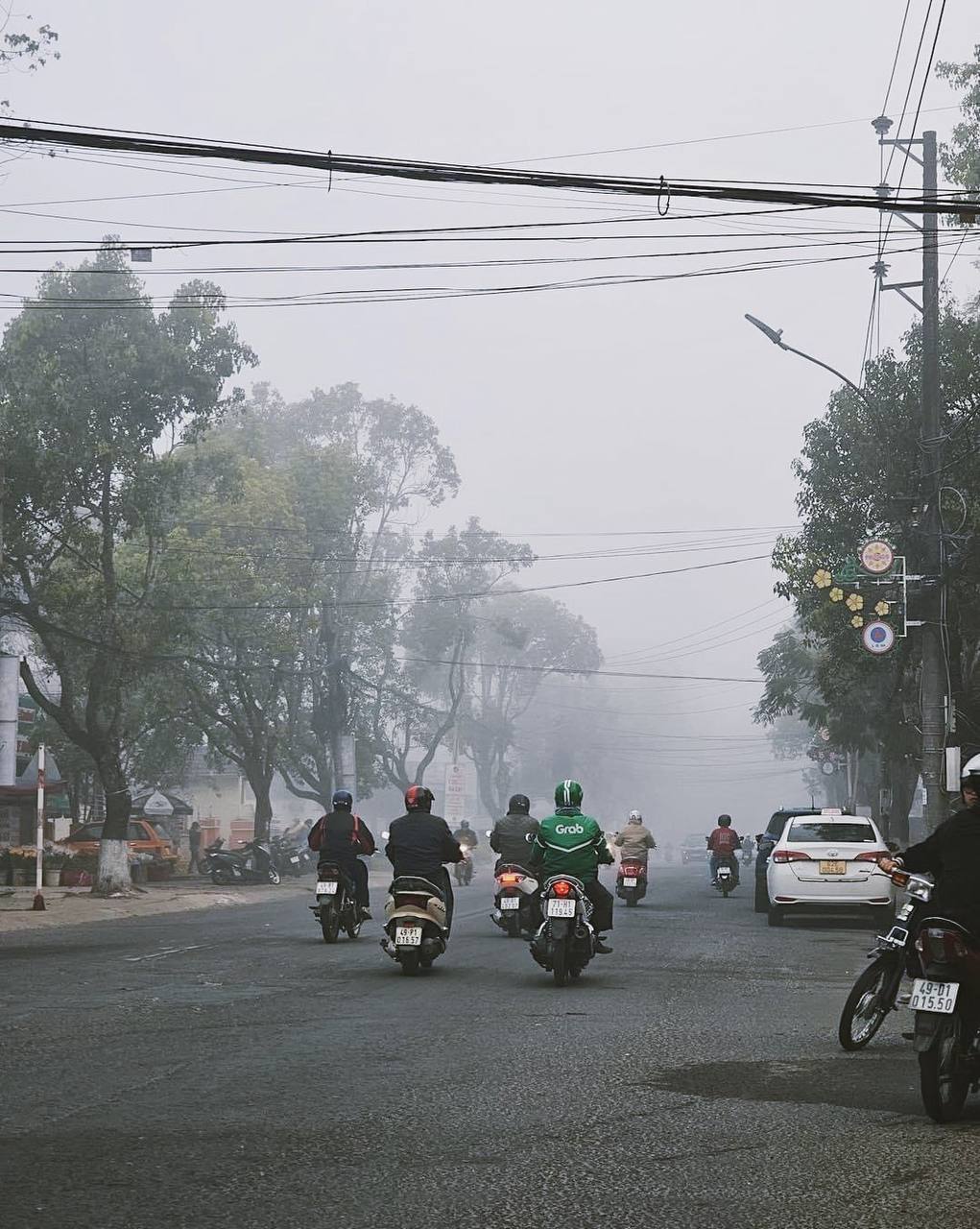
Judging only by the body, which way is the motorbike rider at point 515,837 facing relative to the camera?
away from the camera

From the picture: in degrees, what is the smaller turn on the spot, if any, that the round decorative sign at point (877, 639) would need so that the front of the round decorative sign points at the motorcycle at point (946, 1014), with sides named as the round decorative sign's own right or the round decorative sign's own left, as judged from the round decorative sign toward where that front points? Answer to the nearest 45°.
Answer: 0° — it already faces it

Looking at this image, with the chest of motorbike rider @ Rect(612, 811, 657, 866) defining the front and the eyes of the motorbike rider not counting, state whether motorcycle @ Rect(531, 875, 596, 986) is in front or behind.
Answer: behind

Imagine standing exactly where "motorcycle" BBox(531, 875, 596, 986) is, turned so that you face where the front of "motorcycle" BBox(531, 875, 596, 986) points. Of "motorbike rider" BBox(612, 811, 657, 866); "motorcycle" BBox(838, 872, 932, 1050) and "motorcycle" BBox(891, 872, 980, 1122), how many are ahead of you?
1

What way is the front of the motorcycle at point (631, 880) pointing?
away from the camera

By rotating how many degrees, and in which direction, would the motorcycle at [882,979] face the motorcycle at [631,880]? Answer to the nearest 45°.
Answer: approximately 135° to its right

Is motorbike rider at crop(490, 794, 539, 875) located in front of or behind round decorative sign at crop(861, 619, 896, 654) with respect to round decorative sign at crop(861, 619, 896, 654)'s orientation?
in front

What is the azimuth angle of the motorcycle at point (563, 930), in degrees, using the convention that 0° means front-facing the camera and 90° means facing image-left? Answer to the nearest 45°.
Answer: approximately 180°

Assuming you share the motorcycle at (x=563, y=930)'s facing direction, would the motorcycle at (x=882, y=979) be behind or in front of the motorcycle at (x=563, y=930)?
behind

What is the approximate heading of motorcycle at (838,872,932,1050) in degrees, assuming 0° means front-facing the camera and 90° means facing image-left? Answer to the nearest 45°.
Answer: approximately 45°

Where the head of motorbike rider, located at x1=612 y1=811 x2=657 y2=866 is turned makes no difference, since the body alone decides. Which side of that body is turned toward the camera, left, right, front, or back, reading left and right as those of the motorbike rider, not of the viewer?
back

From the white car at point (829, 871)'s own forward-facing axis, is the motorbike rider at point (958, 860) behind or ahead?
behind

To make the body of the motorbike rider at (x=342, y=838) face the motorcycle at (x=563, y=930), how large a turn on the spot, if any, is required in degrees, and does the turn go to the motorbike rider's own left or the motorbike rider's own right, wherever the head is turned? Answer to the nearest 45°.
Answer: approximately 180°

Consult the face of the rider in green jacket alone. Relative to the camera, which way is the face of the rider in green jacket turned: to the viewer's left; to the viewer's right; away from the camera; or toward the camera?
away from the camera

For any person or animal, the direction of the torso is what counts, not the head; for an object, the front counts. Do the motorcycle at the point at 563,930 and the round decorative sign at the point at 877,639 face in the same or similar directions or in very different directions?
very different directions

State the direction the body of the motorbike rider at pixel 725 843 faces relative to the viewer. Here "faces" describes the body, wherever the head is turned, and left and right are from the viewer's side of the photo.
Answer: facing away from the viewer

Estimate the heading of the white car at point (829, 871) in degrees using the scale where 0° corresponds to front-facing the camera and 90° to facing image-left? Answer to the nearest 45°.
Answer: approximately 180°

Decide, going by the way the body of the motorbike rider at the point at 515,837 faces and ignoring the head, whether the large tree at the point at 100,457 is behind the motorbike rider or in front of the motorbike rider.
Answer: in front
